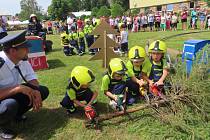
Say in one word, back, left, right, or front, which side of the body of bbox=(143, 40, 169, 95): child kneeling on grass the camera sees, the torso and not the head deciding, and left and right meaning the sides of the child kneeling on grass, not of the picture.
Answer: front

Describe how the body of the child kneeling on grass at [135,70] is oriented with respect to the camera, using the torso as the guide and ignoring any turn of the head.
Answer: toward the camera

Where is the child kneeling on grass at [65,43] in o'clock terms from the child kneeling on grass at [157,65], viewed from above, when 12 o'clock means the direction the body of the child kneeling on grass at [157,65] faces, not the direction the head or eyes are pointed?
the child kneeling on grass at [65,43] is roughly at 5 o'clock from the child kneeling on grass at [157,65].

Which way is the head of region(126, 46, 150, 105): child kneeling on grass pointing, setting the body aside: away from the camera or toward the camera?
toward the camera

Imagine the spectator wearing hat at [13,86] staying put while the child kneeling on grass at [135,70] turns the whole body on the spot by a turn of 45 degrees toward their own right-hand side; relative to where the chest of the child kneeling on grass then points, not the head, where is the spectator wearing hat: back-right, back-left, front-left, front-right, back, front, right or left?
front

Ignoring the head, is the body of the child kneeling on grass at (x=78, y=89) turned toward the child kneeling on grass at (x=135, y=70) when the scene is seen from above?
no

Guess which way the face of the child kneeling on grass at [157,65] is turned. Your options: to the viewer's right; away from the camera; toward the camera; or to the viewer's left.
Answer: toward the camera

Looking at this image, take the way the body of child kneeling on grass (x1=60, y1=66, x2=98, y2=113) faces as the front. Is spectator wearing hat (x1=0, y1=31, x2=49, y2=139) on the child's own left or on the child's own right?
on the child's own right

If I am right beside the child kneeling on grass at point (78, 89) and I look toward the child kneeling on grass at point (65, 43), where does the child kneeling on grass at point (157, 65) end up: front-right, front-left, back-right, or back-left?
front-right

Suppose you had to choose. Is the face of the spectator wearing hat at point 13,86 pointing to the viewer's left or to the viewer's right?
to the viewer's right

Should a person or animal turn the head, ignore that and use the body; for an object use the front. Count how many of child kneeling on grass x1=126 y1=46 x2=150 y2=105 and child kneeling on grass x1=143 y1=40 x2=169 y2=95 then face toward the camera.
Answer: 2

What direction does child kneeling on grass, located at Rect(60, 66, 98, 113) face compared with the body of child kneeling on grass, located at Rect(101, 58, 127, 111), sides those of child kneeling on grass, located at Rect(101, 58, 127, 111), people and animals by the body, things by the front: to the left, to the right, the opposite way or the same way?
the same way

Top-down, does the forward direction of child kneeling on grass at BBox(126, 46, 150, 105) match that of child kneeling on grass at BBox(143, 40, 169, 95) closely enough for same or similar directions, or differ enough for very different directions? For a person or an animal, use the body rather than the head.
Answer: same or similar directions

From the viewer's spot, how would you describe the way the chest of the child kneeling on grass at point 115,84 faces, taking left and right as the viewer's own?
facing the viewer and to the right of the viewer

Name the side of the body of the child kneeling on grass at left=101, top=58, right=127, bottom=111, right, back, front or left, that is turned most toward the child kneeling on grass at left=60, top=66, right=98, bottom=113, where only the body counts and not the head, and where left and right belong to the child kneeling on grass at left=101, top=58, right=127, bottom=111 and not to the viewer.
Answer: right
